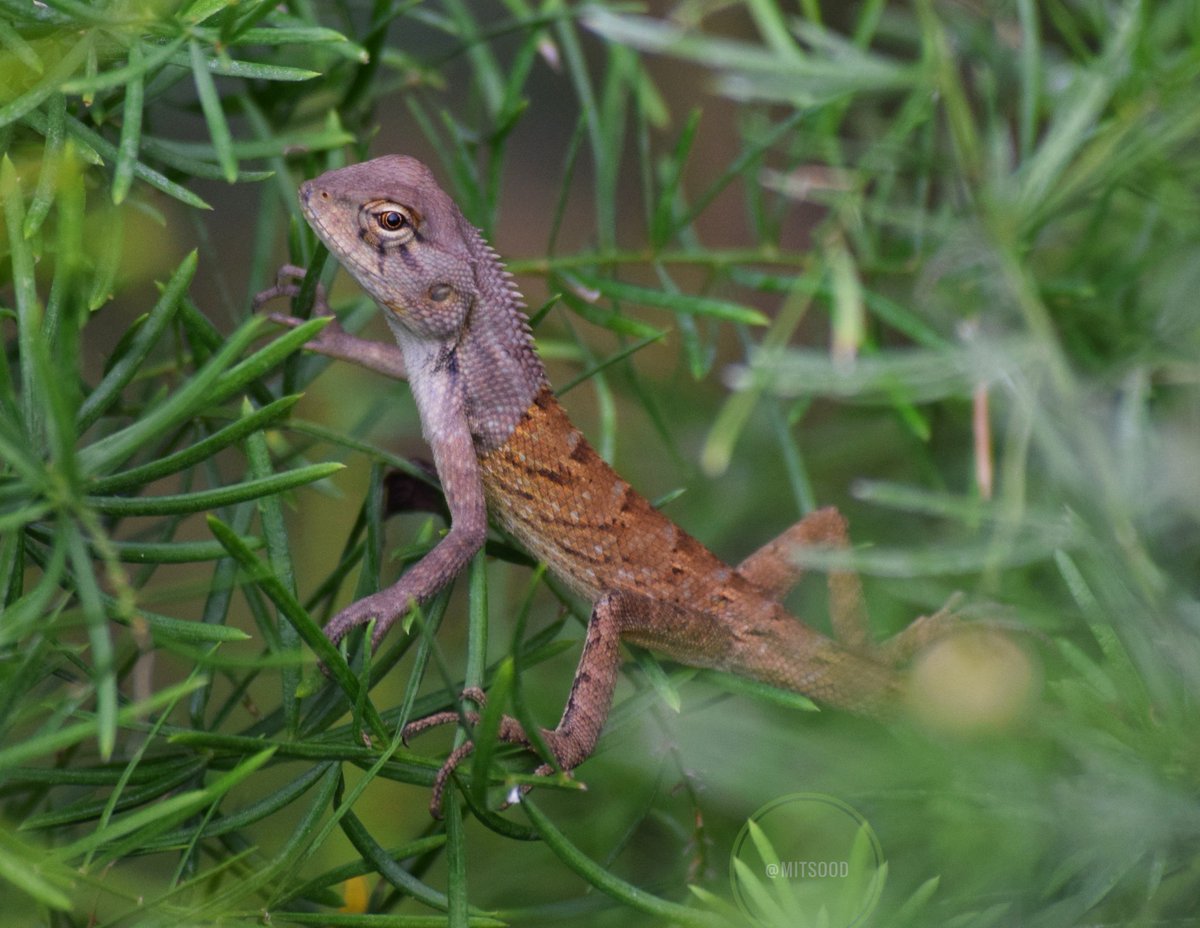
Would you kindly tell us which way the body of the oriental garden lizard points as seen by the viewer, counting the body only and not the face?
to the viewer's left
